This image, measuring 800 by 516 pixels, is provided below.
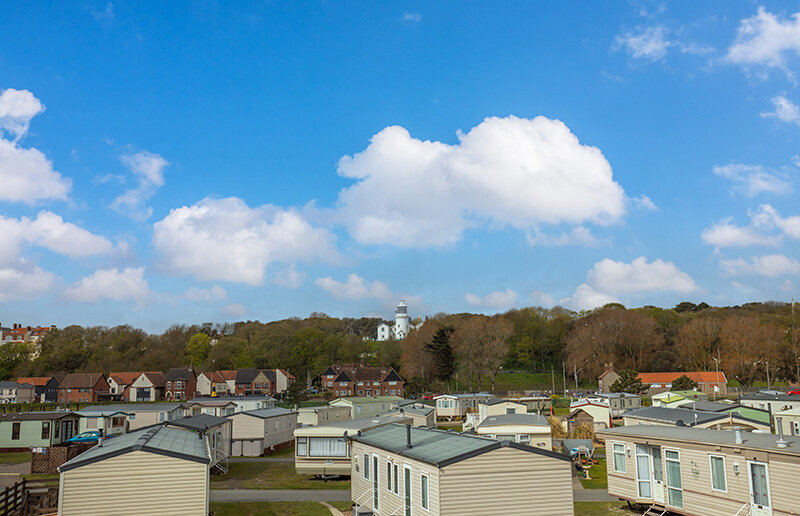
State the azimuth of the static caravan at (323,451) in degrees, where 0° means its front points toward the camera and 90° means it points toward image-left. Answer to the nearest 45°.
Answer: approximately 45°

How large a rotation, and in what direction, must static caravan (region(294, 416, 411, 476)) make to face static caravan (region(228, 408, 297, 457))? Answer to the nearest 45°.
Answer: approximately 90° to its right

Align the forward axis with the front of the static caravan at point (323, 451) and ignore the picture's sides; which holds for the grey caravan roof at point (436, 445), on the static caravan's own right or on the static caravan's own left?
on the static caravan's own left
